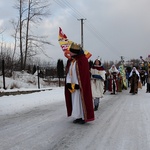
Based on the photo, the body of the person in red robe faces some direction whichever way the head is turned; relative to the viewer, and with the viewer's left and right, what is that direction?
facing the viewer and to the left of the viewer
